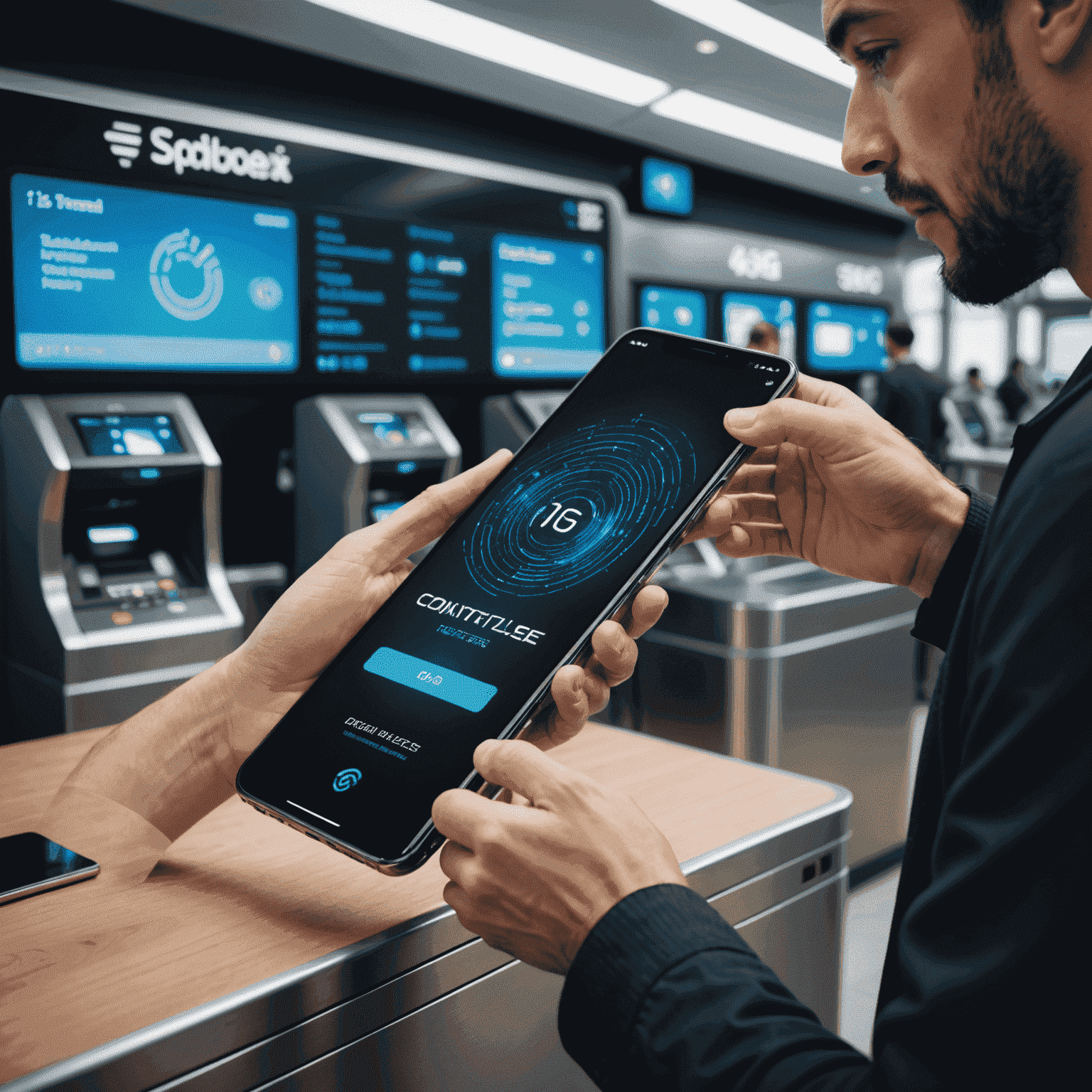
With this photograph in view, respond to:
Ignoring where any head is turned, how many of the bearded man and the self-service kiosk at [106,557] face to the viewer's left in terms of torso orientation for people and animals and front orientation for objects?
1

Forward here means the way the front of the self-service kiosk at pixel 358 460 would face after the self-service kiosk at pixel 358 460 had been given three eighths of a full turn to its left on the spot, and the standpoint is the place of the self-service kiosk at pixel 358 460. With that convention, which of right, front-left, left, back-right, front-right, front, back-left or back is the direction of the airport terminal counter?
back

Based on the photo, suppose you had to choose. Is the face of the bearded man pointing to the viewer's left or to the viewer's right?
to the viewer's left

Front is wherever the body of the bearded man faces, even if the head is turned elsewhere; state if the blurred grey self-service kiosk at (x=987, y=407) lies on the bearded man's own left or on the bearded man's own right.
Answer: on the bearded man's own right

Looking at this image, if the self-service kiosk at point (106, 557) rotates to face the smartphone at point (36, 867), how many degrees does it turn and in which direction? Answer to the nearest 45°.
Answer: approximately 45° to its right

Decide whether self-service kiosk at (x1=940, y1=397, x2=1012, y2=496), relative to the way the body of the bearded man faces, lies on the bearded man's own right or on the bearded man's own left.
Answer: on the bearded man's own right

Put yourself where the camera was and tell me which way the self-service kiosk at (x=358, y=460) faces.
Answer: facing the viewer and to the right of the viewer

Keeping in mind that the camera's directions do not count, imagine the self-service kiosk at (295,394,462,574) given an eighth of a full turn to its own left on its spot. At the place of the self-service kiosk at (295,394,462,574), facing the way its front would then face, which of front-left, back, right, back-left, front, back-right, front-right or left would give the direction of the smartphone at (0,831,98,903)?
right

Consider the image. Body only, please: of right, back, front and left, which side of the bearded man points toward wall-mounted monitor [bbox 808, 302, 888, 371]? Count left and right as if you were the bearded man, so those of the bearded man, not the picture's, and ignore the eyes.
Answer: right

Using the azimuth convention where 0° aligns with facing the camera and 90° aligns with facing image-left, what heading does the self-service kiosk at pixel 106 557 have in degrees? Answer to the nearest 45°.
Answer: approximately 315°

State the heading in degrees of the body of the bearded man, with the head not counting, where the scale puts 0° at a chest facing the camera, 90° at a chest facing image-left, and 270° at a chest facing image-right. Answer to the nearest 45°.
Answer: approximately 90°

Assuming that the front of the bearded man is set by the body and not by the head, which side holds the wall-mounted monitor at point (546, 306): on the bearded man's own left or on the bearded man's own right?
on the bearded man's own right

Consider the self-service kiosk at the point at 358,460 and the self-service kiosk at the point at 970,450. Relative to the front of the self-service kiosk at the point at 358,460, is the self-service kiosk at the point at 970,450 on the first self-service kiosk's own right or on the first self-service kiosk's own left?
on the first self-service kiosk's own left

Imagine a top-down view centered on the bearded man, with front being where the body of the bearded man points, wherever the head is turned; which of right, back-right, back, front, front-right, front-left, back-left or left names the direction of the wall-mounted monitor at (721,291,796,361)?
right
